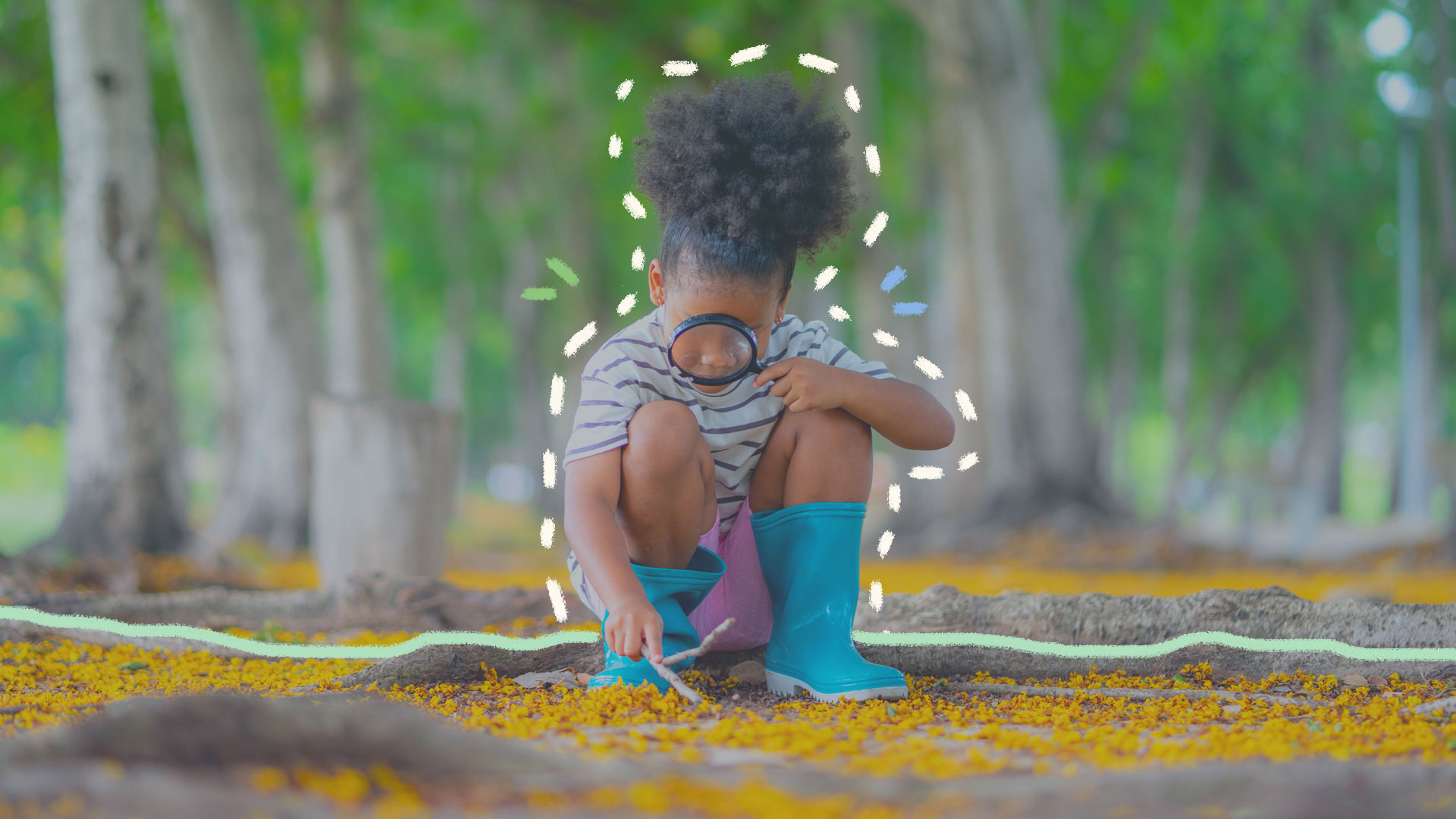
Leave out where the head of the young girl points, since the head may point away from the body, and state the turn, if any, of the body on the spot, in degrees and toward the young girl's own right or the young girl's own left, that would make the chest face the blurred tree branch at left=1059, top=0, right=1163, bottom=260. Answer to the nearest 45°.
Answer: approximately 180°

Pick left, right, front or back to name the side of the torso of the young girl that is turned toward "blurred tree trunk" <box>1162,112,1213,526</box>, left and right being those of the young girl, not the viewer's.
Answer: back

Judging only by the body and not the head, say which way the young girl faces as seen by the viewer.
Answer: toward the camera

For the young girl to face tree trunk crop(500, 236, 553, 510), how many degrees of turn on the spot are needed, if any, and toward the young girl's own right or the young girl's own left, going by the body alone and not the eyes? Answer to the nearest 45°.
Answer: approximately 180°

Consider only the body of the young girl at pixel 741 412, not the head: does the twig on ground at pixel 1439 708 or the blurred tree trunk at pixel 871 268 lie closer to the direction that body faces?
the twig on ground

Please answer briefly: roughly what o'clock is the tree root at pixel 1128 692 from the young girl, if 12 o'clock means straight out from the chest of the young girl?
The tree root is roughly at 9 o'clock from the young girl.

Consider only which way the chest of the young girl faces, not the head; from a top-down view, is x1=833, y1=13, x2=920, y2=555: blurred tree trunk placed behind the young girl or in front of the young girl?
behind

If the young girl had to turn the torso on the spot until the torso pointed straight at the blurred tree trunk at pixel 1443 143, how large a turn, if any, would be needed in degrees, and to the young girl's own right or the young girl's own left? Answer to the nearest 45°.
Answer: approximately 135° to the young girl's own left

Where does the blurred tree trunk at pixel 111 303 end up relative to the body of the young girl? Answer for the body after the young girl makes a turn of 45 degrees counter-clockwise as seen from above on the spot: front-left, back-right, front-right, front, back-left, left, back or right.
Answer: back

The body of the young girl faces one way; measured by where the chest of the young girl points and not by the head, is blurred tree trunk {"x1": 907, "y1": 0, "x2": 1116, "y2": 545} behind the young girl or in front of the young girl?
behind

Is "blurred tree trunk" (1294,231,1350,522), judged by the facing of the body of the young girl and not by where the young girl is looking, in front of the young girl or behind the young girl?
behind
